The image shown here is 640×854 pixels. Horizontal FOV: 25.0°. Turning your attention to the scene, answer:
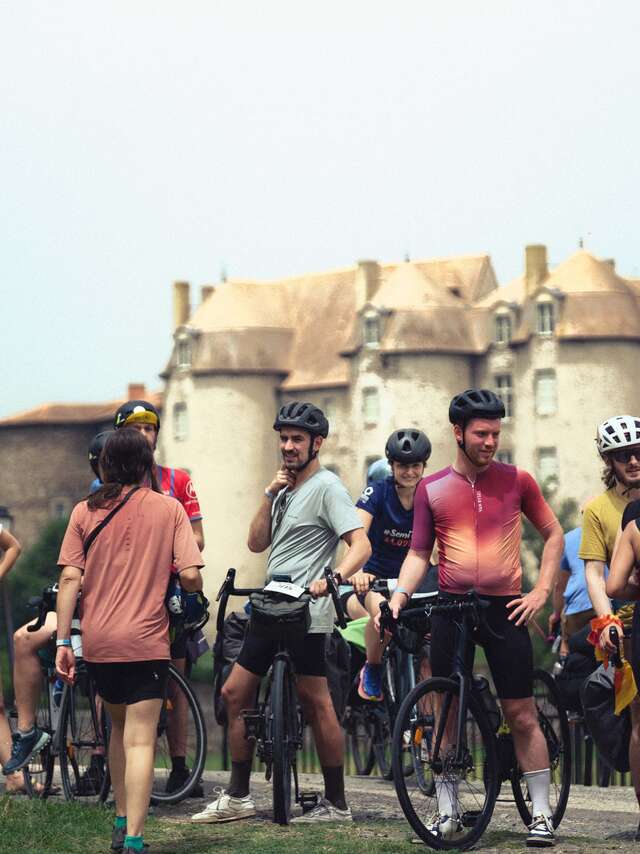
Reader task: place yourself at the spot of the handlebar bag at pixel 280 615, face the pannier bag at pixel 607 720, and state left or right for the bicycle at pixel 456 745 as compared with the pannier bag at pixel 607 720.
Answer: right

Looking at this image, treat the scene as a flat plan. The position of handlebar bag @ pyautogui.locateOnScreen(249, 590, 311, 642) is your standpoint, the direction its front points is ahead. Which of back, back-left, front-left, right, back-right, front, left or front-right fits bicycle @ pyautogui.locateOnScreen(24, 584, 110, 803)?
back-right

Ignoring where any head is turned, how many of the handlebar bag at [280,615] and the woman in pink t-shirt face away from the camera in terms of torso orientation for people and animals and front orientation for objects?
1

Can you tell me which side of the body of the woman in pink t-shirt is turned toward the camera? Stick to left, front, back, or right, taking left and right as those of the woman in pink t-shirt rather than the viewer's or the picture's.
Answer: back

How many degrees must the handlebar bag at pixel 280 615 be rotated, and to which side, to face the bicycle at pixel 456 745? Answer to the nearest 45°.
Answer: approximately 45° to its left

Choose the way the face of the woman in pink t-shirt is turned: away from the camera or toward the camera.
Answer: away from the camera

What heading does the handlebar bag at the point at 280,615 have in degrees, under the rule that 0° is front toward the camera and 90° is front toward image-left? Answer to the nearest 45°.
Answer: approximately 0°

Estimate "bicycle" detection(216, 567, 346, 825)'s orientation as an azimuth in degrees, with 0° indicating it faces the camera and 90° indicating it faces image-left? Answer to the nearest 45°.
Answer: approximately 0°

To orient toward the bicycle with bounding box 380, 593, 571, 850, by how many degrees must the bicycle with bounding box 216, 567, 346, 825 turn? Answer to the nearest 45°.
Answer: approximately 45° to its left

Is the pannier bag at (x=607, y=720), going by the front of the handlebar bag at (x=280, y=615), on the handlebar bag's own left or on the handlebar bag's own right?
on the handlebar bag's own left
